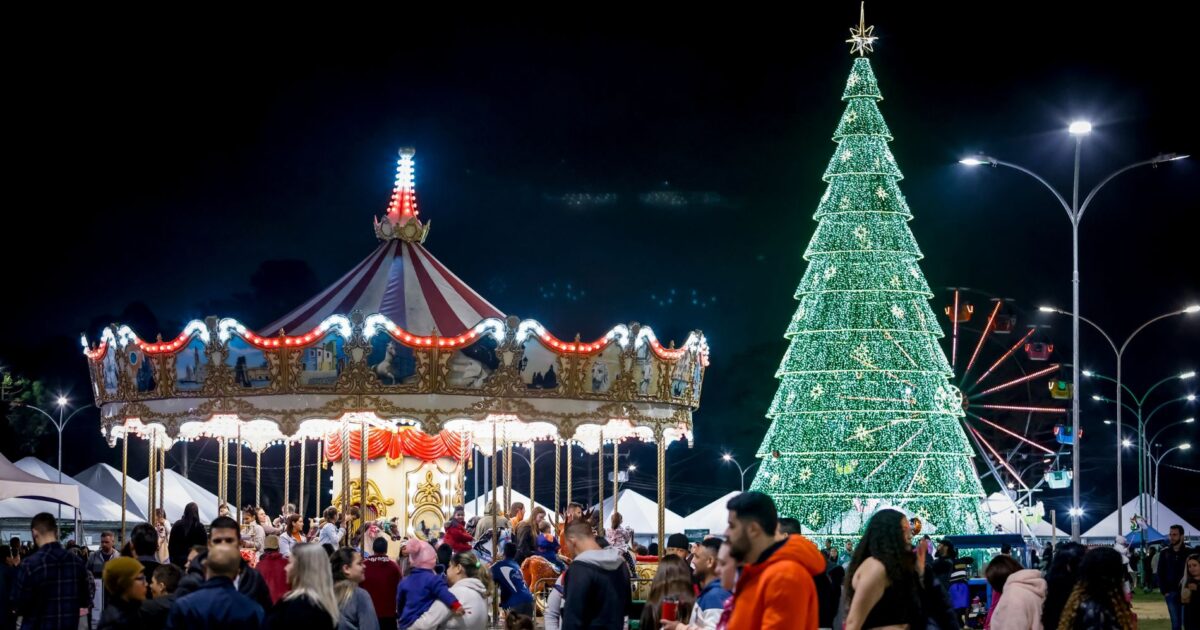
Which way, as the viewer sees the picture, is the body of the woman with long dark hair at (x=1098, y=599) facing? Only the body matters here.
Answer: away from the camera

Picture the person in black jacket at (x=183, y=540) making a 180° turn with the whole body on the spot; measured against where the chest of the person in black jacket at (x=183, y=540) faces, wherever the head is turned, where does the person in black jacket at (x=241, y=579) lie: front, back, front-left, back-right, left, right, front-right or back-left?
front-left

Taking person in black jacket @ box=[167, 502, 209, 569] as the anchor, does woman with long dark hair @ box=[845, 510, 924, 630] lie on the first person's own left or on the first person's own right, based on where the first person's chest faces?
on the first person's own right

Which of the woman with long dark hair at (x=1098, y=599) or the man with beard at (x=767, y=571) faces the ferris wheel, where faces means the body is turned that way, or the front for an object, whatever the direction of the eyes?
the woman with long dark hair

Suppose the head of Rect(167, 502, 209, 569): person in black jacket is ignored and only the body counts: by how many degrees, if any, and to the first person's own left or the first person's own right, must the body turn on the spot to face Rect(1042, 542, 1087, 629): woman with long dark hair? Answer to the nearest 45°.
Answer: approximately 90° to the first person's own right

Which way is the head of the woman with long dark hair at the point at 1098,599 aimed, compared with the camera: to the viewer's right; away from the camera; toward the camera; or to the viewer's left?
away from the camera

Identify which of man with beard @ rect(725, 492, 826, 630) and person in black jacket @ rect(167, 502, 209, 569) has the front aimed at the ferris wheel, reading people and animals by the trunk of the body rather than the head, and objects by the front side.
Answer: the person in black jacket

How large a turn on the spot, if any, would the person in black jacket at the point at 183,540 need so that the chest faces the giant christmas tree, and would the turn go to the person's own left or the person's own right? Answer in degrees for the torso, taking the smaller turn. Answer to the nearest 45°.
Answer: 0° — they already face it

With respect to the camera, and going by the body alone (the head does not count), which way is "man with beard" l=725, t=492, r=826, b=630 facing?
to the viewer's left

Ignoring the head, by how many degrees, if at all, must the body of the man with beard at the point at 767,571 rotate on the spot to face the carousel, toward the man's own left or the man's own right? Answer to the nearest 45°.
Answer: approximately 90° to the man's own right

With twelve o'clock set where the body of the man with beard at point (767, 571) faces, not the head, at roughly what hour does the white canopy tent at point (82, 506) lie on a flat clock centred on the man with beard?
The white canopy tent is roughly at 2 o'clock from the man with beard.

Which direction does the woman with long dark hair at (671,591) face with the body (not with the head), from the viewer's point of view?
away from the camera

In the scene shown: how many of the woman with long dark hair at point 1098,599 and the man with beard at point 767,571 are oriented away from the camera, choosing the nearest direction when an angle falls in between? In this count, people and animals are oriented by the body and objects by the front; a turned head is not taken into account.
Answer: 1

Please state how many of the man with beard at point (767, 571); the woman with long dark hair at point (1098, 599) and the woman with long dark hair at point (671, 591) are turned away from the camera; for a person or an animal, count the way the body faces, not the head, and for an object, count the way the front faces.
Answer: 2

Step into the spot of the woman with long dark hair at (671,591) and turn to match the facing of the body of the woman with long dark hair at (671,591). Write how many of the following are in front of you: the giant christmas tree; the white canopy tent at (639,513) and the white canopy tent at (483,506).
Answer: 3

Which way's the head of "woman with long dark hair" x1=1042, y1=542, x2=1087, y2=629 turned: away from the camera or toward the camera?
away from the camera

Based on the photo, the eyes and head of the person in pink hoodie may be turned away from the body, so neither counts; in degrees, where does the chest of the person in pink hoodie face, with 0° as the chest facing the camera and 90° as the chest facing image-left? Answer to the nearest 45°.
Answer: approximately 135°
